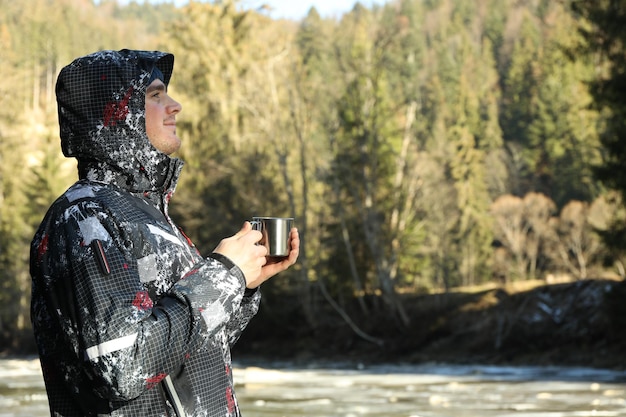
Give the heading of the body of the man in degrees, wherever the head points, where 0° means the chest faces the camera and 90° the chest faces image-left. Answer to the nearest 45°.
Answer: approximately 270°
